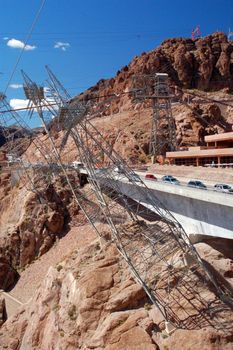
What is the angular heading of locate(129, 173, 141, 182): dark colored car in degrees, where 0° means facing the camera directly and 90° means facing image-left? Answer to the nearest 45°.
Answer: approximately 315°
